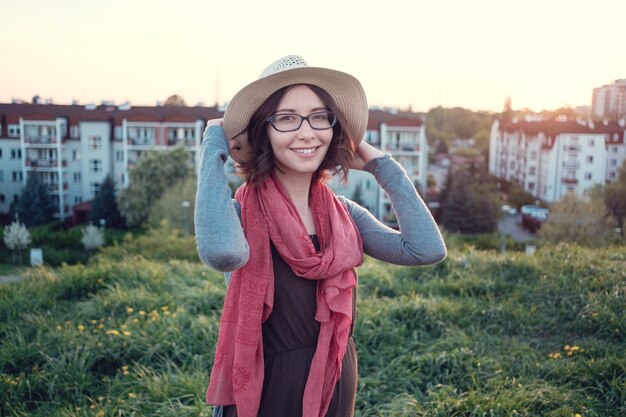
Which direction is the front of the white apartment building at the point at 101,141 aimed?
toward the camera

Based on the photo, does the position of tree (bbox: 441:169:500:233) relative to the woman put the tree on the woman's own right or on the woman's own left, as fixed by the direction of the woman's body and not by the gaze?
on the woman's own left

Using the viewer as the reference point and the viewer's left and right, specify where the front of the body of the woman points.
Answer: facing the viewer and to the right of the viewer

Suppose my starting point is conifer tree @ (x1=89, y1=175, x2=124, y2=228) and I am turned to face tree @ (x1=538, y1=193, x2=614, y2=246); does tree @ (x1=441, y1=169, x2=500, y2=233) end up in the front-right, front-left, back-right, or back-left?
front-left

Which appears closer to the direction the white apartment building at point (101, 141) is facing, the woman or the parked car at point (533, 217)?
the woman

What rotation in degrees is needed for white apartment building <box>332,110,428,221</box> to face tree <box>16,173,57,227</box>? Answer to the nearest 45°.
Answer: approximately 90° to its right

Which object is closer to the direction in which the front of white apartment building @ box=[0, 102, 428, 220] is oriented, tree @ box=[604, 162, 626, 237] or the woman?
the woman

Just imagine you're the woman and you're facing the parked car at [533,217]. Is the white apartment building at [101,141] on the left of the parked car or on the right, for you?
left
